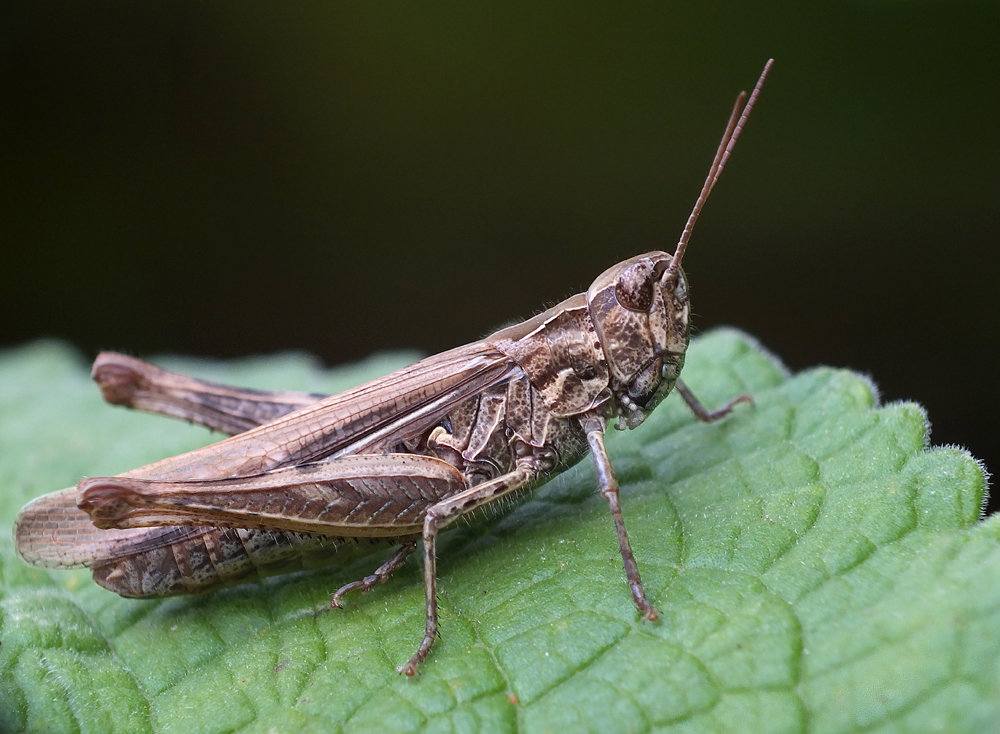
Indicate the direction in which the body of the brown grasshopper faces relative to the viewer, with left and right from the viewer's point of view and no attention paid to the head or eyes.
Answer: facing to the right of the viewer
